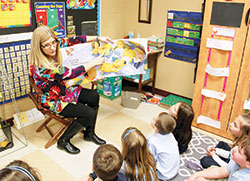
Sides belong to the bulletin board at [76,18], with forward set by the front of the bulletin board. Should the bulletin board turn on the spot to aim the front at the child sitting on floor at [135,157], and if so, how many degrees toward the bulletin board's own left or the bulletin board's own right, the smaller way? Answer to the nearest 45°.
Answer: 0° — it already faces them

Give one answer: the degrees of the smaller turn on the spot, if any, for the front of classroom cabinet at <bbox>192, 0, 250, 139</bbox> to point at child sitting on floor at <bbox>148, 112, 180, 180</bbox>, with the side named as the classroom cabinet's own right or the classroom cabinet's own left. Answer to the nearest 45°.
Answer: approximately 45° to the classroom cabinet's own left

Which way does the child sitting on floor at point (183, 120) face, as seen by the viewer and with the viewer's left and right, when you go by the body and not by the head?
facing to the left of the viewer

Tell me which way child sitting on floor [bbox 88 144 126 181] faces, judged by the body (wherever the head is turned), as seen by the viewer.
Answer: away from the camera

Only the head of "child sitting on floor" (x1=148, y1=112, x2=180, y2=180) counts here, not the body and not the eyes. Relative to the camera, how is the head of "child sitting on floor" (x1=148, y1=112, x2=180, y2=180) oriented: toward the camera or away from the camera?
away from the camera

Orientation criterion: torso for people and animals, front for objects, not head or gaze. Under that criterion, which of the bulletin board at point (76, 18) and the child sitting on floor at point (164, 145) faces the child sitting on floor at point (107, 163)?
the bulletin board

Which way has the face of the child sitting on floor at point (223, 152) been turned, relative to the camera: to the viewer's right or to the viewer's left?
to the viewer's left

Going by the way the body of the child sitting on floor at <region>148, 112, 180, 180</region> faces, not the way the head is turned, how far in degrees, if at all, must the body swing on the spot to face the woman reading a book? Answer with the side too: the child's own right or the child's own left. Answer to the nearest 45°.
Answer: approximately 45° to the child's own left

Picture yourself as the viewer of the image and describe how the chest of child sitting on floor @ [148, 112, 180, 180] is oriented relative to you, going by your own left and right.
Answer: facing away from the viewer and to the left of the viewer
